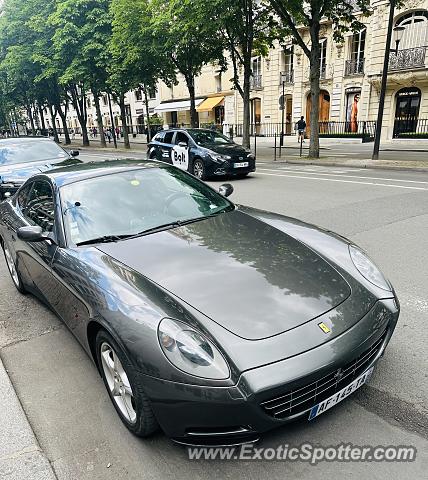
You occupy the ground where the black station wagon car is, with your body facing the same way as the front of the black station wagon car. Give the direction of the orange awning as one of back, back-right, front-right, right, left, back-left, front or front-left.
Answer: back-left

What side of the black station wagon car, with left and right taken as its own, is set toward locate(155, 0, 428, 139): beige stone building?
left

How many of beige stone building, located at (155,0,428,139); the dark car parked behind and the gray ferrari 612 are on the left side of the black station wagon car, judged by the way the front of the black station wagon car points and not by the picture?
1

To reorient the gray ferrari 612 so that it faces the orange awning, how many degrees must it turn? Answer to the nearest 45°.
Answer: approximately 135° to its left

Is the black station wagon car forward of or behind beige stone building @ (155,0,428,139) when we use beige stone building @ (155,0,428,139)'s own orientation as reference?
forward

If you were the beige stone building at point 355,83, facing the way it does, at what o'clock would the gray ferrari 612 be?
The gray ferrari 612 is roughly at 11 o'clock from the beige stone building.

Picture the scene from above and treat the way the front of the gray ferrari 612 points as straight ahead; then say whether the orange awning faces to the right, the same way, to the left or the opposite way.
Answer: to the right

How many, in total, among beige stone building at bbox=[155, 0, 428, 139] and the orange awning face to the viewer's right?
0

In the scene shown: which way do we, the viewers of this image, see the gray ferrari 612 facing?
facing the viewer and to the right of the viewer

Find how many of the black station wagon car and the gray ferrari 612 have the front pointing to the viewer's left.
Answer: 0

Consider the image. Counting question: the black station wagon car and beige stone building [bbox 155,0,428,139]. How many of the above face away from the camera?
0

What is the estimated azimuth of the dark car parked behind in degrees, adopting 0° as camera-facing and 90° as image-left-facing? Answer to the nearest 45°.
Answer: approximately 315°
